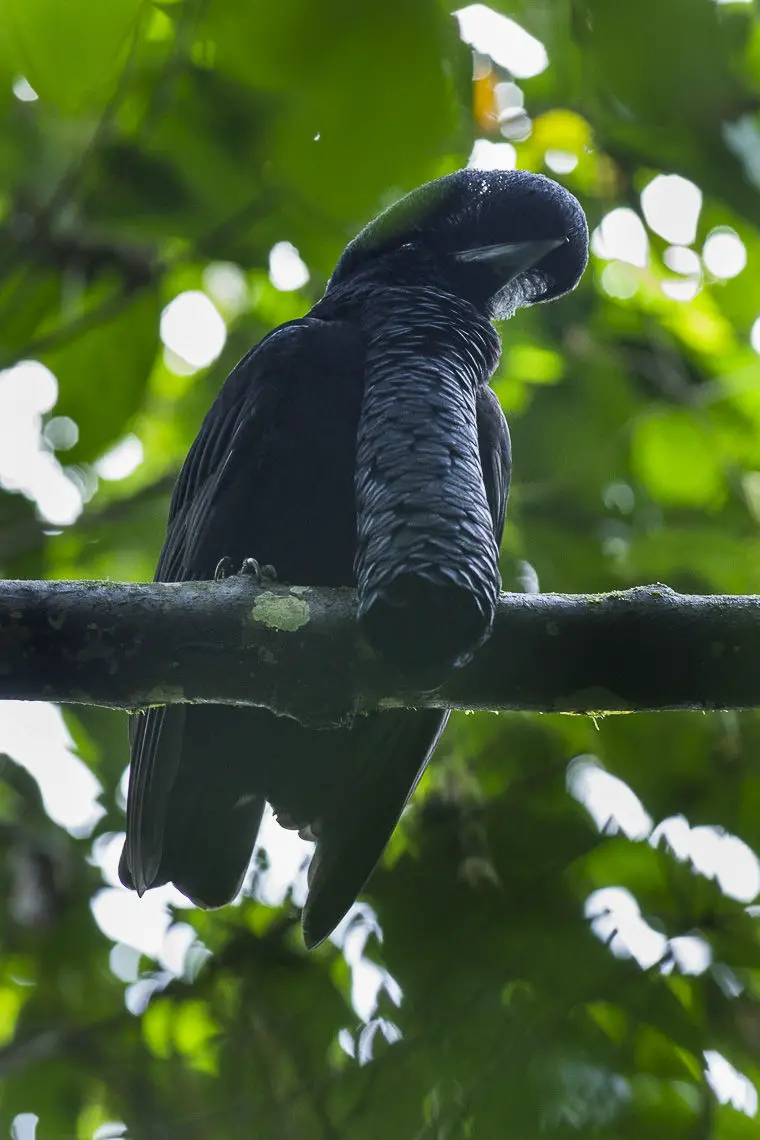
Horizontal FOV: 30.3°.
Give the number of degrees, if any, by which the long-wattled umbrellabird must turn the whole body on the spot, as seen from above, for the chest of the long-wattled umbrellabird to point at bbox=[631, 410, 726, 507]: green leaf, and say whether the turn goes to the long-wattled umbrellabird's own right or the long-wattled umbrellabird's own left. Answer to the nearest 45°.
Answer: approximately 90° to the long-wattled umbrellabird's own left

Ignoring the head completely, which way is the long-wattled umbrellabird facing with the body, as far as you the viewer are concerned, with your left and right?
facing the viewer and to the right of the viewer
